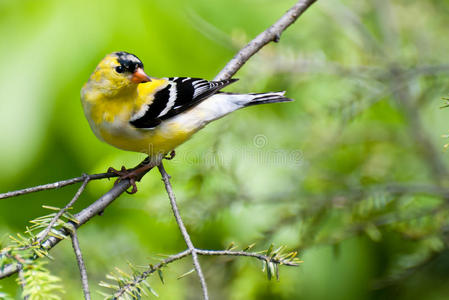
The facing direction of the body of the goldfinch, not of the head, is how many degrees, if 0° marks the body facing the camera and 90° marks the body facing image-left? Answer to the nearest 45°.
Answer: approximately 90°
